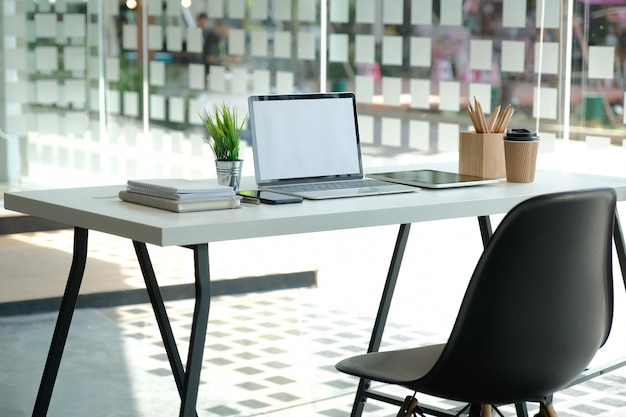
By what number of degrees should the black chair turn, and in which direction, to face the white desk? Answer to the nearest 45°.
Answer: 0° — it already faces it

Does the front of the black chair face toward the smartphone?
yes

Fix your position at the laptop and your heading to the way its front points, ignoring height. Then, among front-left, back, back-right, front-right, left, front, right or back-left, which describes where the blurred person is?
back-left

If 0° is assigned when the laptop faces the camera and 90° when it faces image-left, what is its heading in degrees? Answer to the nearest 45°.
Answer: approximately 315°

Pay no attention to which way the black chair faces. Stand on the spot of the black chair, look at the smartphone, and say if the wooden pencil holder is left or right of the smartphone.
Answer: right

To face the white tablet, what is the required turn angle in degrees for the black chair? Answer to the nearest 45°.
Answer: approximately 45° to its right

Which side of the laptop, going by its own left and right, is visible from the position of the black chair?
front

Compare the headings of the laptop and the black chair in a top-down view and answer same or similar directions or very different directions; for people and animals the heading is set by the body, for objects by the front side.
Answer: very different directions

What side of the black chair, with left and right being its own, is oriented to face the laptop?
front

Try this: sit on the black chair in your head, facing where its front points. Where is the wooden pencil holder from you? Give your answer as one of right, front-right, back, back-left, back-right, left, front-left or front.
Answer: front-right

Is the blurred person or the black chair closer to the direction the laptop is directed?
the black chair

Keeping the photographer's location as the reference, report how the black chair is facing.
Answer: facing away from the viewer and to the left of the viewer
